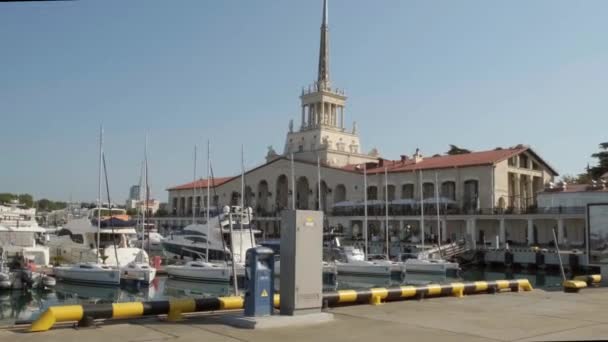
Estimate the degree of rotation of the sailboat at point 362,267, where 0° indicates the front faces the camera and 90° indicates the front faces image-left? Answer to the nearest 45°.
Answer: approximately 270°

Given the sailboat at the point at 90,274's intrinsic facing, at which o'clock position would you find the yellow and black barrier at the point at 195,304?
The yellow and black barrier is roughly at 9 o'clock from the sailboat.

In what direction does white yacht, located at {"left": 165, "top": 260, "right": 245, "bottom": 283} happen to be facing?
to the viewer's left

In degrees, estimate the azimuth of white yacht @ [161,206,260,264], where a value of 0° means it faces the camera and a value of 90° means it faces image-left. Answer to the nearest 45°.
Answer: approximately 135°

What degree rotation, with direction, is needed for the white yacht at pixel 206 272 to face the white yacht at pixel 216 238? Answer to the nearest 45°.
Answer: approximately 90° to its right

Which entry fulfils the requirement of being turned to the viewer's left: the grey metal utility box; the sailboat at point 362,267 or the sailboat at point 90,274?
the sailboat at point 90,274

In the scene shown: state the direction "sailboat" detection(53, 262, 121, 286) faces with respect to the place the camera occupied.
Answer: facing to the left of the viewer
